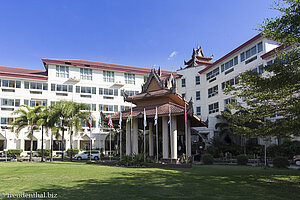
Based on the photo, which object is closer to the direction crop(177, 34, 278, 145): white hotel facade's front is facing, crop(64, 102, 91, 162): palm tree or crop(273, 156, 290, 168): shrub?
the palm tree

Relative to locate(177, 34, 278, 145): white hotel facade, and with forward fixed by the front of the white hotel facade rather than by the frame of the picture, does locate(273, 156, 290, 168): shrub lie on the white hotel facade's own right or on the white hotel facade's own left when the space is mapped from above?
on the white hotel facade's own left

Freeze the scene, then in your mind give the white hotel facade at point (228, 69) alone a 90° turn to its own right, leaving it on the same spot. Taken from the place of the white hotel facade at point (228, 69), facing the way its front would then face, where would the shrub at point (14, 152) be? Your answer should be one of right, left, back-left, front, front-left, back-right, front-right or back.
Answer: front-left

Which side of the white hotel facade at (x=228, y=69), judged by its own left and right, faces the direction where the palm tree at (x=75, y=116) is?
front

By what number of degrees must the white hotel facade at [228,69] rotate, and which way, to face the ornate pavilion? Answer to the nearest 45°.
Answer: approximately 45° to its left

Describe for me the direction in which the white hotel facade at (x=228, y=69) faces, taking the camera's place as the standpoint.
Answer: facing the viewer and to the left of the viewer
